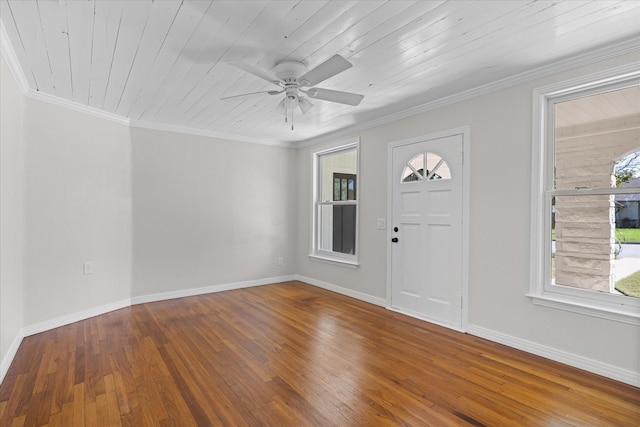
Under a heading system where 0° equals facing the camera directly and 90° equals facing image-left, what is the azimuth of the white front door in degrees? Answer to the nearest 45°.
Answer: approximately 45°

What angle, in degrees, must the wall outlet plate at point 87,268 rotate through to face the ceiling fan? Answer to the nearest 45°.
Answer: approximately 45° to its left

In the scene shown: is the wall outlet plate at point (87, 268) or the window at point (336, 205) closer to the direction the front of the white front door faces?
the wall outlet plate

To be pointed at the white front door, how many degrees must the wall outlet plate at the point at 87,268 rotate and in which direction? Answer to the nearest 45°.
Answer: approximately 45° to its left

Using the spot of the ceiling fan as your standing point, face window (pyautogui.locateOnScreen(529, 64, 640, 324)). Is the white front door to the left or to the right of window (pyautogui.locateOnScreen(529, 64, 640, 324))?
left

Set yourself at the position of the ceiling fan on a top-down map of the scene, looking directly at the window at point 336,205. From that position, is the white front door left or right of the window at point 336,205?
right

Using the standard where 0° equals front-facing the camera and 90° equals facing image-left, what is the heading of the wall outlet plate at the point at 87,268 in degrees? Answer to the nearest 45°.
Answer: approximately 0°

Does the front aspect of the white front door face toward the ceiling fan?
yes

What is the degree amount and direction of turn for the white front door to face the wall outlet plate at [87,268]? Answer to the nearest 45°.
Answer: approximately 45° to its right

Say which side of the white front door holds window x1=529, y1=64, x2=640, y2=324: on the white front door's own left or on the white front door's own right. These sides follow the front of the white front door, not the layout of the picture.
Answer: on the white front door's own left

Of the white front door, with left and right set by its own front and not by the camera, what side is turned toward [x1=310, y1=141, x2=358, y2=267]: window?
right

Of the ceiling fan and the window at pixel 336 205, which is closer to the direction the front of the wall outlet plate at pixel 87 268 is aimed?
the ceiling fan
